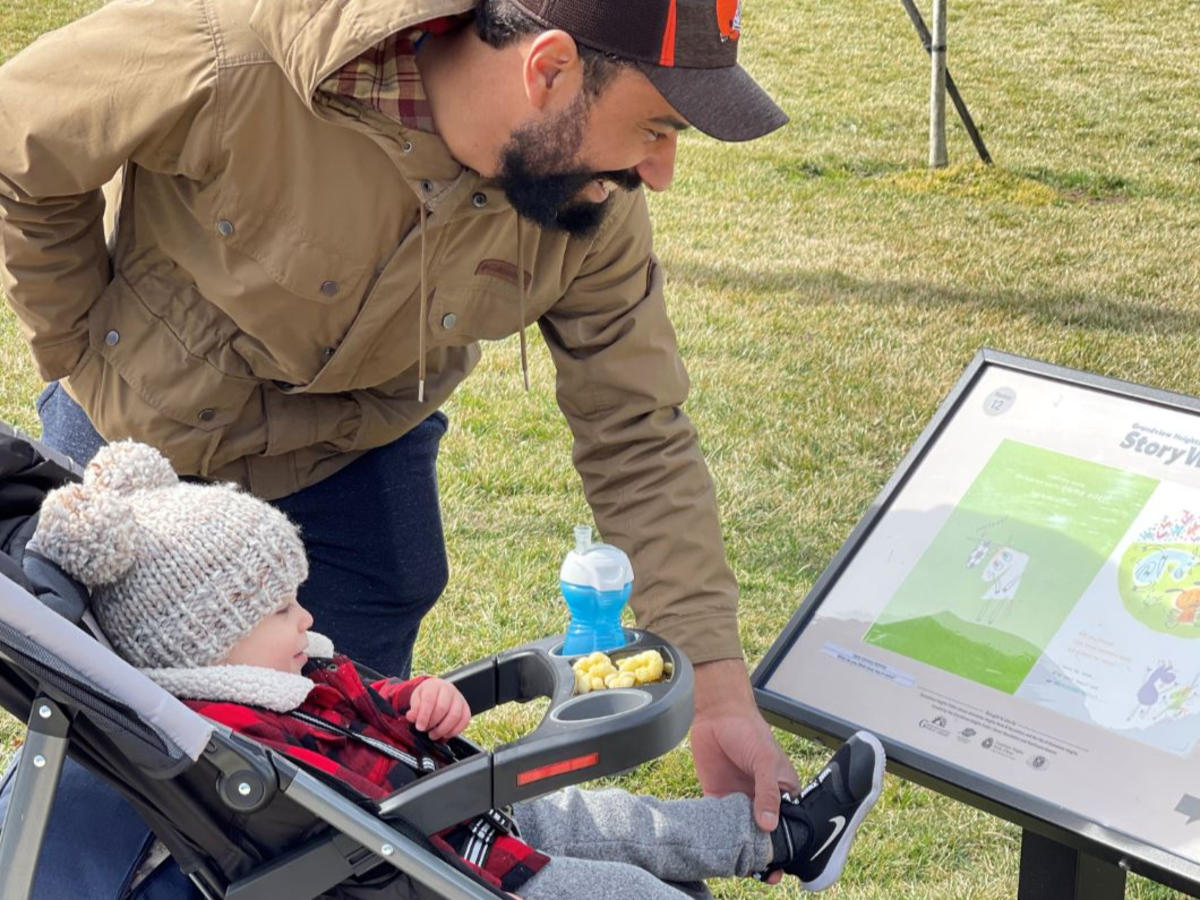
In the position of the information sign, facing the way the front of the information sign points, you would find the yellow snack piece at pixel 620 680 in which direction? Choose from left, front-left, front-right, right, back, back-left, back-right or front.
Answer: front

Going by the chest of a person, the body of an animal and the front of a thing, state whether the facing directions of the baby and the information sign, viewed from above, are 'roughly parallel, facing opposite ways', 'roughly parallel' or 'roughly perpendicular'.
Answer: roughly parallel, facing opposite ways

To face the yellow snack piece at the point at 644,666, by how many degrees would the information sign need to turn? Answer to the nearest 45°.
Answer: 0° — it already faces it

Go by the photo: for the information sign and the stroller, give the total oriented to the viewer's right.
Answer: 1

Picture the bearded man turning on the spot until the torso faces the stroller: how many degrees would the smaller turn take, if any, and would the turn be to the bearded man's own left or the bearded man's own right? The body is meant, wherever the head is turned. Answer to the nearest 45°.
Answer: approximately 45° to the bearded man's own right

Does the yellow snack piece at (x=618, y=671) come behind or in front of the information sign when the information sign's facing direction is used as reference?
in front

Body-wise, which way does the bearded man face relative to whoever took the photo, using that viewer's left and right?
facing the viewer and to the right of the viewer

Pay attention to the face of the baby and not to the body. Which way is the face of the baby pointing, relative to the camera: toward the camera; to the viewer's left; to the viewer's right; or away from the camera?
to the viewer's right

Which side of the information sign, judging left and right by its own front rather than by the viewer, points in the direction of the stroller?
front

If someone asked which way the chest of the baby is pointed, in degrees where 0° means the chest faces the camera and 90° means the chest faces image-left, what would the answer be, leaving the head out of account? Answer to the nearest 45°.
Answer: approximately 270°

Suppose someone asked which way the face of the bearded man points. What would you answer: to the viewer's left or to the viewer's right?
to the viewer's right

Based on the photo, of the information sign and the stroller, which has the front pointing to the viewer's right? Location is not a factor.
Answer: the stroller

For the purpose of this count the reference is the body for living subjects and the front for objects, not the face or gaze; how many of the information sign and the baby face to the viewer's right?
1

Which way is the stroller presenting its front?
to the viewer's right

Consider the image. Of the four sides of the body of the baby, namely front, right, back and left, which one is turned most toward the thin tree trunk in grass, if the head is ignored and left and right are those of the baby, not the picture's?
left
